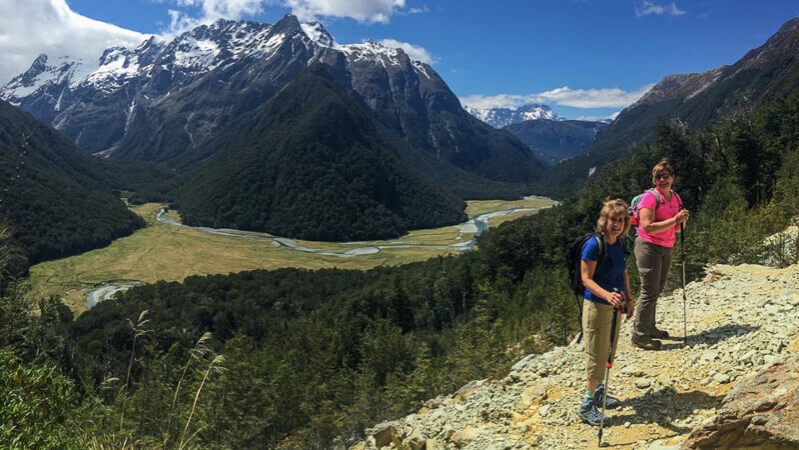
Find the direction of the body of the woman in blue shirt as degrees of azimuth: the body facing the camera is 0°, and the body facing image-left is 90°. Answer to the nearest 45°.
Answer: approximately 315°

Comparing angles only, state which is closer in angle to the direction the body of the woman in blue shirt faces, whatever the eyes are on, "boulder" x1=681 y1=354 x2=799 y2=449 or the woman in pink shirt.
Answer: the boulder
